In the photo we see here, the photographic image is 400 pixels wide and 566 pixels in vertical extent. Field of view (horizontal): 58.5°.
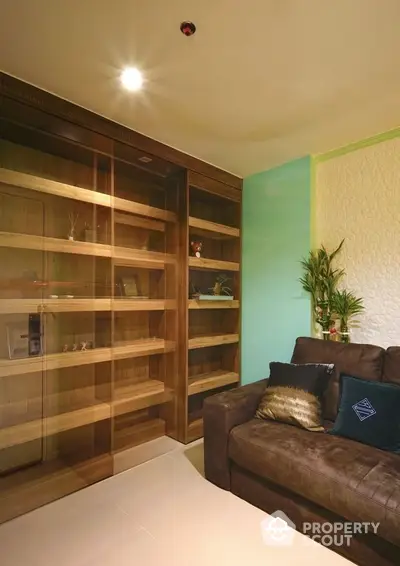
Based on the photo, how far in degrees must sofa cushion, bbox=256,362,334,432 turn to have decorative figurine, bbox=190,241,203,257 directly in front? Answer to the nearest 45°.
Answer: approximately 90° to its right

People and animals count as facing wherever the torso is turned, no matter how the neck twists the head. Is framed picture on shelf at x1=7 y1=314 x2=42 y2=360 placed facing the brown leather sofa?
yes

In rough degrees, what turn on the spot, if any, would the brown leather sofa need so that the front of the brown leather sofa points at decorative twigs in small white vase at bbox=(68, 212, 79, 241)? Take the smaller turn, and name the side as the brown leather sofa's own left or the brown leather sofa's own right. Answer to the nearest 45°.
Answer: approximately 45° to the brown leather sofa's own right

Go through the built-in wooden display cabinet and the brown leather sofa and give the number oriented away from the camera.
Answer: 0

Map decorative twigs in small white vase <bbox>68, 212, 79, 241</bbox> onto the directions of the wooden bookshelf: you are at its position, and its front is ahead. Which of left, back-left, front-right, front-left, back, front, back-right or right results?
right

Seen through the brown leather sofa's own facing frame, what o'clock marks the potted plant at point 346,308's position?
The potted plant is roughly at 5 o'clock from the brown leather sofa.

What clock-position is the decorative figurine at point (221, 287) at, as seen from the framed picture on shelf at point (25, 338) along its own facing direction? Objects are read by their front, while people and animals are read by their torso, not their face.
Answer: The decorative figurine is roughly at 10 o'clock from the framed picture on shelf.

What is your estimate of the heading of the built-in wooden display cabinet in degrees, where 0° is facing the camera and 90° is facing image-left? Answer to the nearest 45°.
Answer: approximately 315°

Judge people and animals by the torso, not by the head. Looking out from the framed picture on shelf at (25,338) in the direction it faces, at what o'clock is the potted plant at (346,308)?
The potted plant is roughly at 11 o'clock from the framed picture on shelf.

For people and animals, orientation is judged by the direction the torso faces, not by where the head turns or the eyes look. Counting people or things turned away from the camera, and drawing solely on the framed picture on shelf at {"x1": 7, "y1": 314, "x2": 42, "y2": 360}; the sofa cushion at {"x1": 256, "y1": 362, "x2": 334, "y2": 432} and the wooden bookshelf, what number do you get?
0
